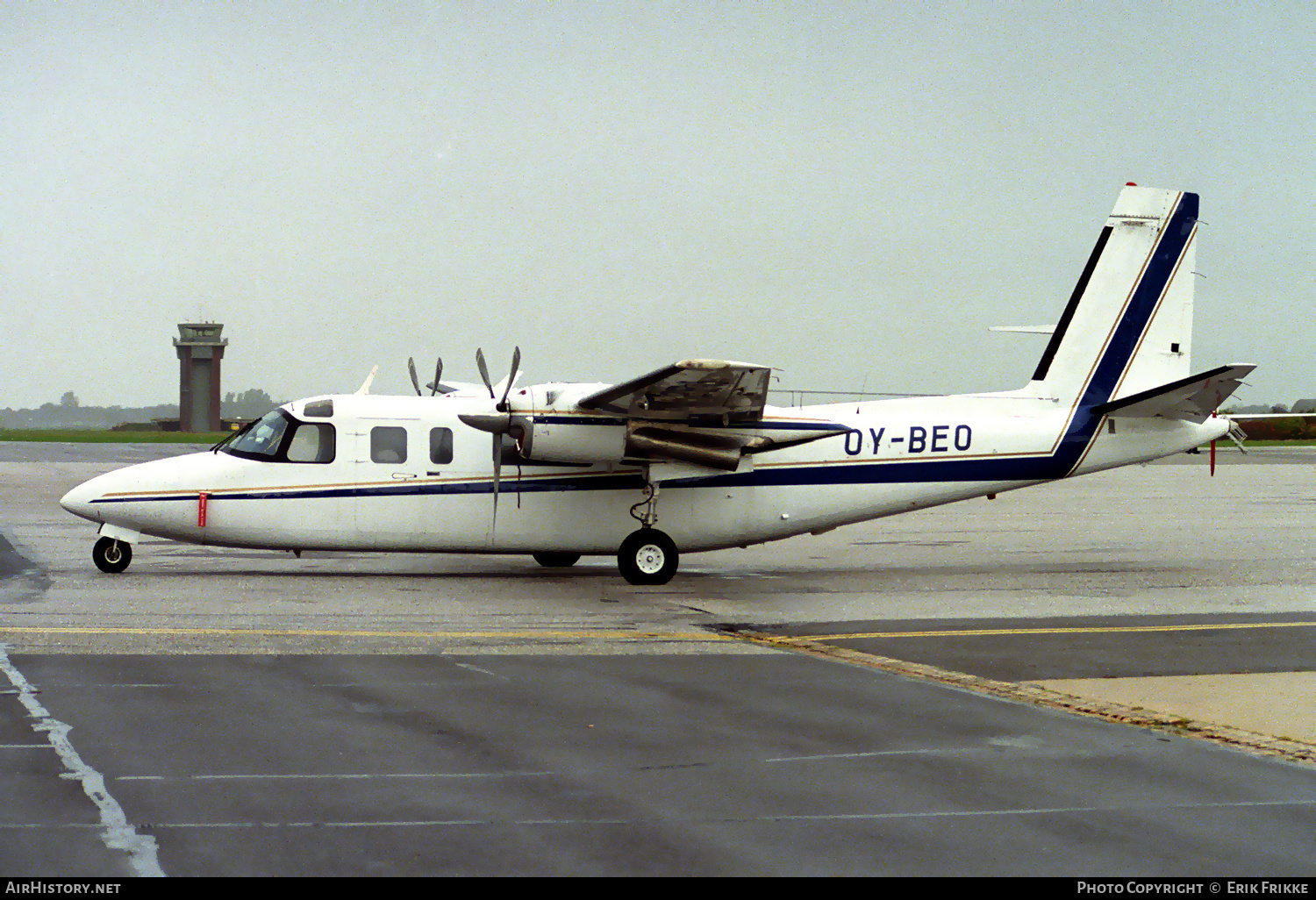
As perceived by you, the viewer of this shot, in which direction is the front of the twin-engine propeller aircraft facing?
facing to the left of the viewer
